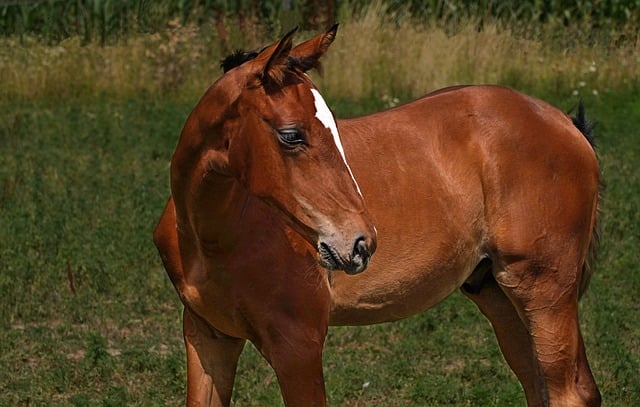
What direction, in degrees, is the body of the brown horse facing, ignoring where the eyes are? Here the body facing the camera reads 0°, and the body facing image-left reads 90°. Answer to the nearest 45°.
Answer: approximately 45°
